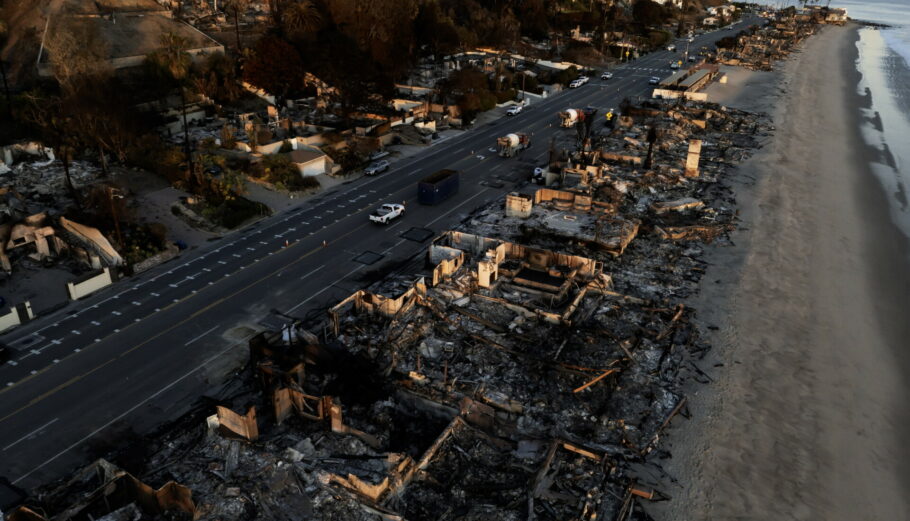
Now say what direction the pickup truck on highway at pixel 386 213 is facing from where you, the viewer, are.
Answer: facing away from the viewer and to the right of the viewer

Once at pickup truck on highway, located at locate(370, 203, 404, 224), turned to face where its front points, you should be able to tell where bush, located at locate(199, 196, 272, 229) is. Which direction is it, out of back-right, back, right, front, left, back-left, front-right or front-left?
back-left

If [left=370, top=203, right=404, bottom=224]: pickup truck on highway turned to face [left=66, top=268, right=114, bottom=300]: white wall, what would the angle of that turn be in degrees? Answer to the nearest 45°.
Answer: approximately 180°
